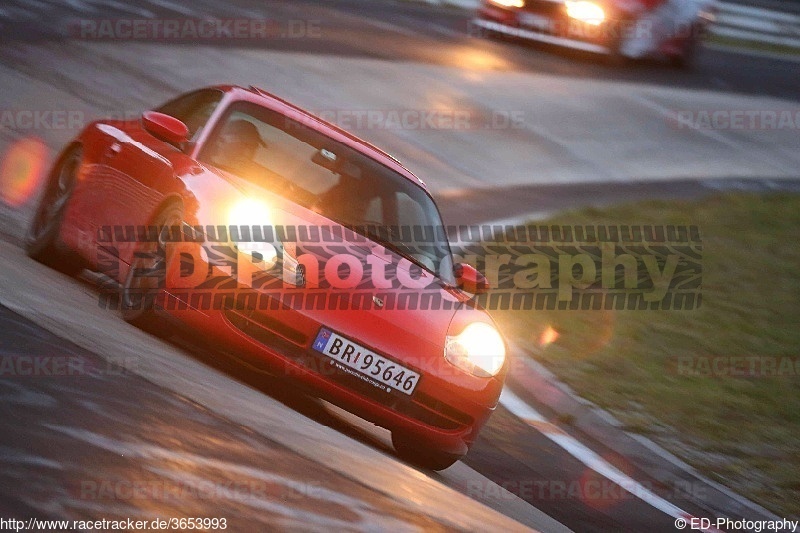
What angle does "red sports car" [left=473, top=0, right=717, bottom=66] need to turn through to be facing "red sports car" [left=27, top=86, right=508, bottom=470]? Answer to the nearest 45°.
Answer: approximately 45° to its left

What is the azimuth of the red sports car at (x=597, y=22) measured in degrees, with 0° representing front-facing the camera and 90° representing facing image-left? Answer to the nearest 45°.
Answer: approximately 45°

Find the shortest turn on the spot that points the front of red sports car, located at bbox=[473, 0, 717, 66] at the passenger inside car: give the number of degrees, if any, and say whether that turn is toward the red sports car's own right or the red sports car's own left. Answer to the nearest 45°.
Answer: approximately 45° to the red sports car's own left
